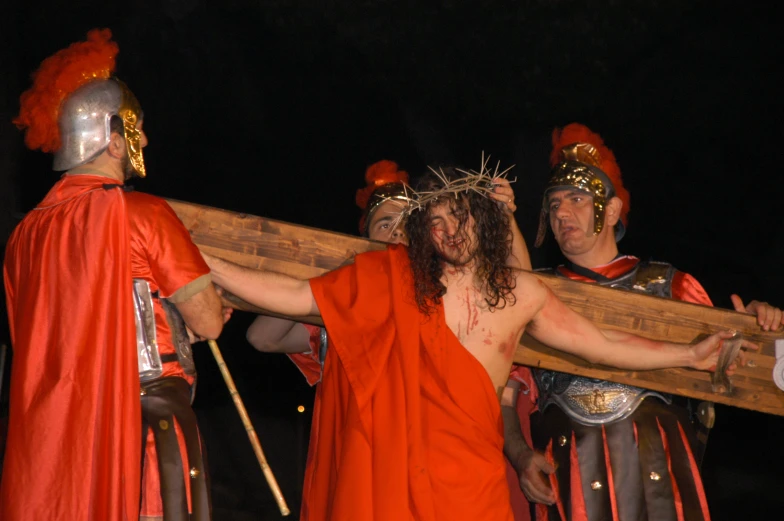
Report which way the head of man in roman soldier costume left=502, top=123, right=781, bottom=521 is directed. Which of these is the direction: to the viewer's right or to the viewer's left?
to the viewer's left

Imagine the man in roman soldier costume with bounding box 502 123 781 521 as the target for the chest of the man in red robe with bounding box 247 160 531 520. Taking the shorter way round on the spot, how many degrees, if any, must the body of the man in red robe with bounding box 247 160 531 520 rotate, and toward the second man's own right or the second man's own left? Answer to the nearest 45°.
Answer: approximately 90° to the second man's own left

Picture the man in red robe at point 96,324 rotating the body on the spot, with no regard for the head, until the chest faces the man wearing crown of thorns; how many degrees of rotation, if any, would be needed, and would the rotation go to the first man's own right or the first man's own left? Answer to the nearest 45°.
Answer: approximately 45° to the first man's own right

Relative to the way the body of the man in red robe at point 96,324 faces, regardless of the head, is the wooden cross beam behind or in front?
in front

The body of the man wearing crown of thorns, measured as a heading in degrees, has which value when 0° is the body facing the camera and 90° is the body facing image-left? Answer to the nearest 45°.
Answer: approximately 0°

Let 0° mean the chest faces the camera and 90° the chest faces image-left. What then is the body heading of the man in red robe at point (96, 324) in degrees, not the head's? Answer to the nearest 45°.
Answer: approximately 225°
